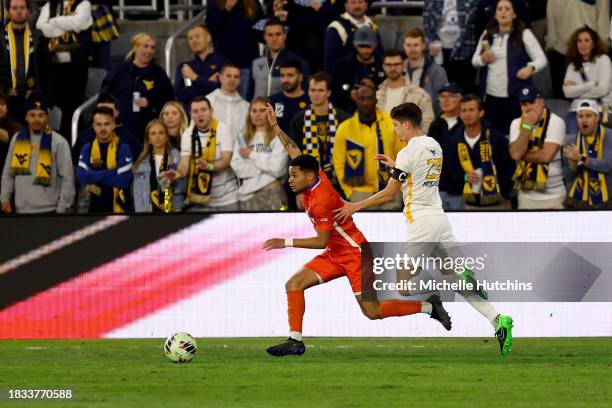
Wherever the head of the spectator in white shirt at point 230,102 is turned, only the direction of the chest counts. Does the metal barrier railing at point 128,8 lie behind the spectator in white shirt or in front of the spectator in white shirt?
behind

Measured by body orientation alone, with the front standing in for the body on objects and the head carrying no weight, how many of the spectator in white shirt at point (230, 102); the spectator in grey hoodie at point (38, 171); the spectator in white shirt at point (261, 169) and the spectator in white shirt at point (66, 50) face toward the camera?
4

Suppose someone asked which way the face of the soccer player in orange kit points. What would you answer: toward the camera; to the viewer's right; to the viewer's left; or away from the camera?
to the viewer's left

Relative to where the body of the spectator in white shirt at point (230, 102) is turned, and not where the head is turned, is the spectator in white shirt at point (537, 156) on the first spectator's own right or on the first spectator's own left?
on the first spectator's own left

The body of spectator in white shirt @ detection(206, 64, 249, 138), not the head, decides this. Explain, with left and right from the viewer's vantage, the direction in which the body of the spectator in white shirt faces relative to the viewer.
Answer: facing the viewer

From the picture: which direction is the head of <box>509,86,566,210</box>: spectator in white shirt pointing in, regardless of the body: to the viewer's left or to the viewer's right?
to the viewer's left

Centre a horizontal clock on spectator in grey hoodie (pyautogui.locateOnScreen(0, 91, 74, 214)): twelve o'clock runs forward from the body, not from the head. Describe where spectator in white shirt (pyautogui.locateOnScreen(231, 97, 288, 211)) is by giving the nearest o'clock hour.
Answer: The spectator in white shirt is roughly at 10 o'clock from the spectator in grey hoodie.

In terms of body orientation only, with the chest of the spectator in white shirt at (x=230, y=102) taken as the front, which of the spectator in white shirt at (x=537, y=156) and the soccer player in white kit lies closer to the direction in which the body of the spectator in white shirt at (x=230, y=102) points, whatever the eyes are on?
the soccer player in white kit

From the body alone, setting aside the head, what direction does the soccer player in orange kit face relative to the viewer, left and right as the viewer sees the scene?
facing to the left of the viewer

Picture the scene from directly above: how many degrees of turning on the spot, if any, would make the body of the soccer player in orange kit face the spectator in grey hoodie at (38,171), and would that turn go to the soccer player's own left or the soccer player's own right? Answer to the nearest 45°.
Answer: approximately 45° to the soccer player's own right

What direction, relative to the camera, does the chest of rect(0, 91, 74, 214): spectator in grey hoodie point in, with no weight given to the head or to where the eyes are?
toward the camera

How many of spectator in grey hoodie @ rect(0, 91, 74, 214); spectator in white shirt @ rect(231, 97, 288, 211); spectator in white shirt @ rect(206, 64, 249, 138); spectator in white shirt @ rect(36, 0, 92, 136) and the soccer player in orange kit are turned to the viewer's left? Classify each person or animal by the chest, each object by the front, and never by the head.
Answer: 1

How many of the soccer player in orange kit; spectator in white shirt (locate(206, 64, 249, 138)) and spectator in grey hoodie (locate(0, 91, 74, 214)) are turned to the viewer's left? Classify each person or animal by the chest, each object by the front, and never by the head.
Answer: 1
